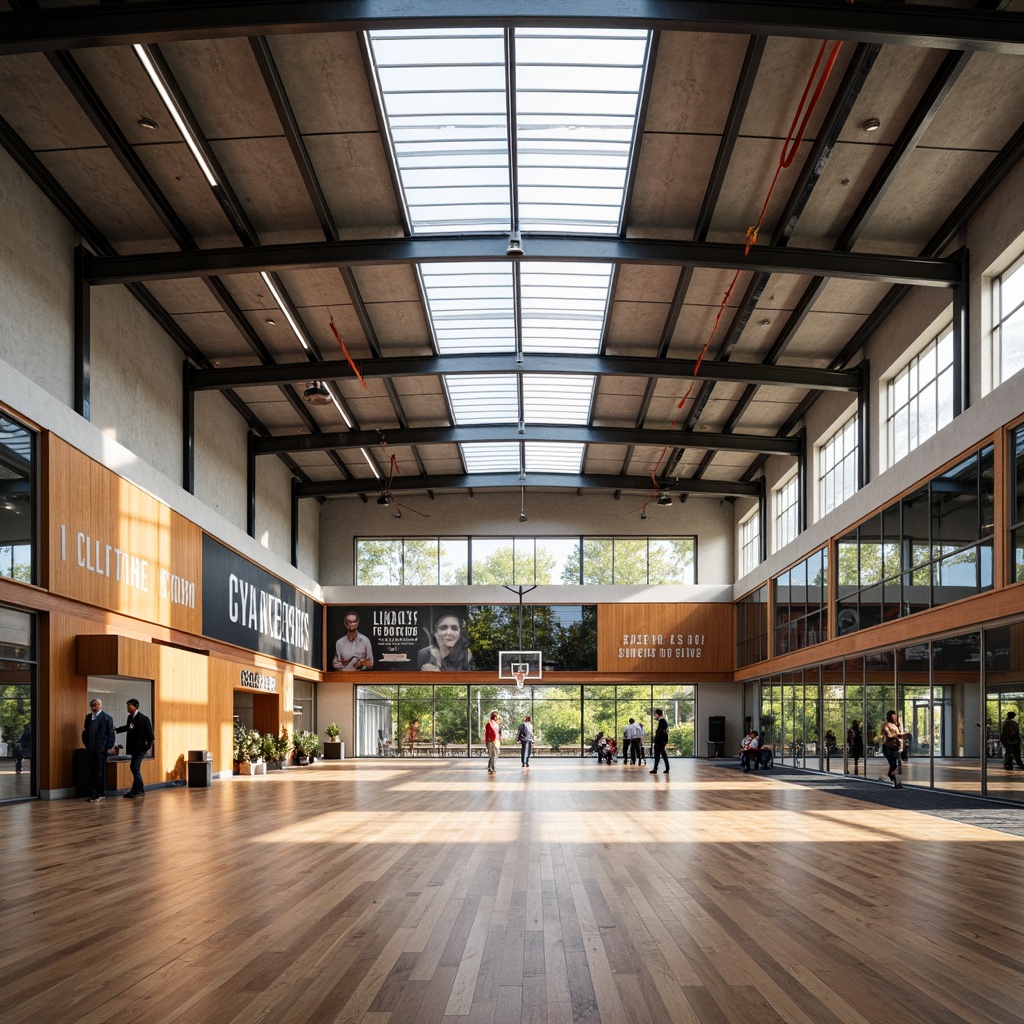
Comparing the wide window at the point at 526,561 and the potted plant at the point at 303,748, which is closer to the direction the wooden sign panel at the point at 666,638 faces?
the potted plant

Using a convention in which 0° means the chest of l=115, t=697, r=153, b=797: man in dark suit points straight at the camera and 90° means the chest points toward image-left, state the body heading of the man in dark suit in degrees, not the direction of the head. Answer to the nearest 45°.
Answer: approximately 45°

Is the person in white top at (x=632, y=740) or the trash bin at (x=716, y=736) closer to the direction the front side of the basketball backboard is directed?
the person in white top

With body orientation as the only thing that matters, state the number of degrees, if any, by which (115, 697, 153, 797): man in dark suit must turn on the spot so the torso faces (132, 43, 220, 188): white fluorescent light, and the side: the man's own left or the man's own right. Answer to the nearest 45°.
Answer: approximately 45° to the man's own left

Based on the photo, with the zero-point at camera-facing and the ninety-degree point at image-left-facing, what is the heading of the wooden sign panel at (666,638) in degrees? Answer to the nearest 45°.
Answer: approximately 0°

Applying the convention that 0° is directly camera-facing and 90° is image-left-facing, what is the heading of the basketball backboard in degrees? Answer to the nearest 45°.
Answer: approximately 0°

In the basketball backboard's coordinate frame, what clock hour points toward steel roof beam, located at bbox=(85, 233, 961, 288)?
The steel roof beam is roughly at 12 o'clock from the basketball backboard.

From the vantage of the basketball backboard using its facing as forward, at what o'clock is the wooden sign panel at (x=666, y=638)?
The wooden sign panel is roughly at 9 o'clock from the basketball backboard.

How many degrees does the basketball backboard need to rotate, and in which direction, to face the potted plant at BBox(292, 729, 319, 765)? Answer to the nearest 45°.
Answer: approximately 45° to its right
